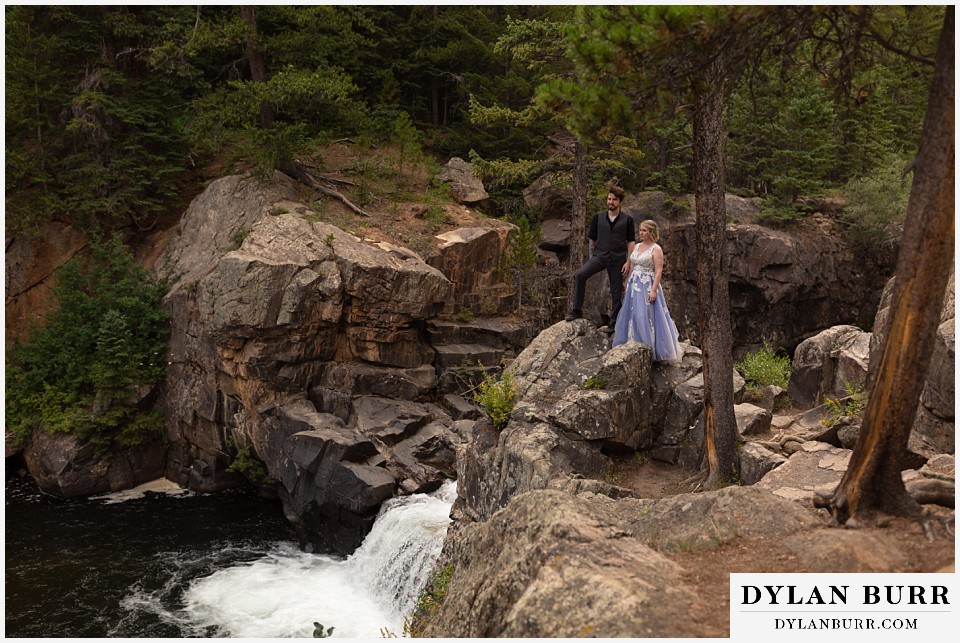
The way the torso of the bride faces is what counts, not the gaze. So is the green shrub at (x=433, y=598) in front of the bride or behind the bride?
in front

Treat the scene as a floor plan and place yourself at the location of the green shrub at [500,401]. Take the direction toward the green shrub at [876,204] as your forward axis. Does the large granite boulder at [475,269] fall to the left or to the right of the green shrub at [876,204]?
left

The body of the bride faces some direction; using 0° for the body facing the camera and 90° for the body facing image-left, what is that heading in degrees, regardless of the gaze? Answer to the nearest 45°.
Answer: approximately 45°

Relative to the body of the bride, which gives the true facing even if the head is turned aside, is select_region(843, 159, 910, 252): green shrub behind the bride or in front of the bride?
behind

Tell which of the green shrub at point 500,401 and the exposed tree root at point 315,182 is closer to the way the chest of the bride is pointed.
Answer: the green shrub

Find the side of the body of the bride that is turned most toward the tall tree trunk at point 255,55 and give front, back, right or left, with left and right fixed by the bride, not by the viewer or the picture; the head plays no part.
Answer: right

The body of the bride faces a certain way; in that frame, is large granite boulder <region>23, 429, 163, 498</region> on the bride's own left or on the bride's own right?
on the bride's own right

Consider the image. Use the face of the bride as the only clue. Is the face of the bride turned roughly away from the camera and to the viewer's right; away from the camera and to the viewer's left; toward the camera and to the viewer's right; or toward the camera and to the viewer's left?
toward the camera and to the viewer's left

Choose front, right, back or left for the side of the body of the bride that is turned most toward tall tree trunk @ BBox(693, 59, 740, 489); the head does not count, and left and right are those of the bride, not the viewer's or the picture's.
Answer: left

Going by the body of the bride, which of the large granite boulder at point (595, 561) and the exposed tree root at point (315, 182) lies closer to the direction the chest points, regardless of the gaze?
the large granite boulder

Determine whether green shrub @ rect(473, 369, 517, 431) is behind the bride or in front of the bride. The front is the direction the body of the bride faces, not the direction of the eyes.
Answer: in front
